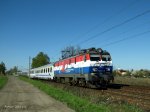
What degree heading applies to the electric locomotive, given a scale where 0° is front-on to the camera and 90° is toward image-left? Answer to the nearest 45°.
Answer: approximately 315°
